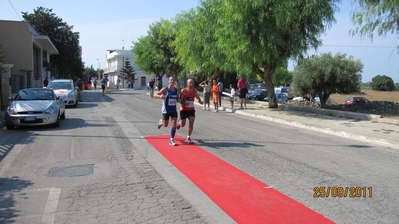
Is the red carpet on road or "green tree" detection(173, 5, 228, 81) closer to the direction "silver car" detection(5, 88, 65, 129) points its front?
the red carpet on road

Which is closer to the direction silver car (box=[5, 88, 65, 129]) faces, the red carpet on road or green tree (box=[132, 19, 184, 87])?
the red carpet on road

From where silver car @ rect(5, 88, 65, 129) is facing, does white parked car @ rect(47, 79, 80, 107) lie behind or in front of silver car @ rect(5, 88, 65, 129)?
behind

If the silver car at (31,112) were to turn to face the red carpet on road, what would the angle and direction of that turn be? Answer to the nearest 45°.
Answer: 0° — it already faces it

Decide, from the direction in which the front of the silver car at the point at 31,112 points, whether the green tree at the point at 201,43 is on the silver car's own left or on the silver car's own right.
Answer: on the silver car's own left

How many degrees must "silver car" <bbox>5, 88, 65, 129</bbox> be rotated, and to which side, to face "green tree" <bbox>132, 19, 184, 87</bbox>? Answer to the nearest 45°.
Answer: approximately 135° to its left

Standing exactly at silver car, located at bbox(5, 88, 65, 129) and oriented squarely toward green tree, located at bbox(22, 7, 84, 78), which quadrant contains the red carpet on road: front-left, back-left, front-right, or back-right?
back-right

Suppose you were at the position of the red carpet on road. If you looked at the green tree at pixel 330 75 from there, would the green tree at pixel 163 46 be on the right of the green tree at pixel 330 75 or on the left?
left

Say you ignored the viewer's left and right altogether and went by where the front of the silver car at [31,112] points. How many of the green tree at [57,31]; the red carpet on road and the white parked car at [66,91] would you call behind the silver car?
2

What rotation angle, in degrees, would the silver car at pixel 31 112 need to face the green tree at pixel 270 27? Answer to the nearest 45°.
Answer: approximately 90° to its left

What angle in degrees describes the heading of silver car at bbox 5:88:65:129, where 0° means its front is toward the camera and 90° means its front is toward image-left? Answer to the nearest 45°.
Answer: approximately 0°

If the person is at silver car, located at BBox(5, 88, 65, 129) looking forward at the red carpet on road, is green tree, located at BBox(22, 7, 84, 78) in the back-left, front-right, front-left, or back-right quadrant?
back-left

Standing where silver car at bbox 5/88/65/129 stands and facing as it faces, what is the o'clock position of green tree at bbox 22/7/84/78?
The green tree is roughly at 6 o'clock from the silver car.
